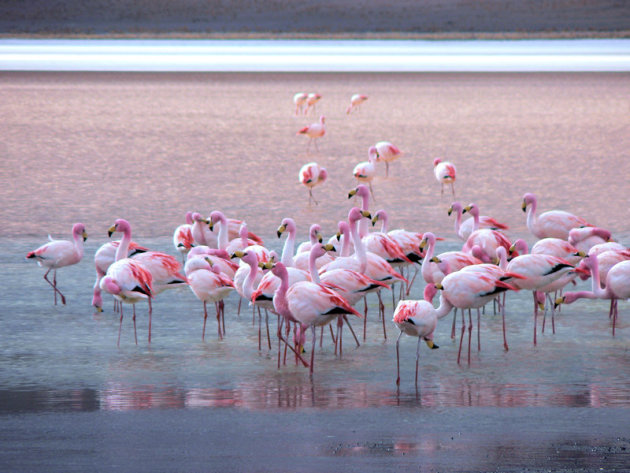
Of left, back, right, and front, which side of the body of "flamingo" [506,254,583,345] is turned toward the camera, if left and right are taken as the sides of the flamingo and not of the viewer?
left

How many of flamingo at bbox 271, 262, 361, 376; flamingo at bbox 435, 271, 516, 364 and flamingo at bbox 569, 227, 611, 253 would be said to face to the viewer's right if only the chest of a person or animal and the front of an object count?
0

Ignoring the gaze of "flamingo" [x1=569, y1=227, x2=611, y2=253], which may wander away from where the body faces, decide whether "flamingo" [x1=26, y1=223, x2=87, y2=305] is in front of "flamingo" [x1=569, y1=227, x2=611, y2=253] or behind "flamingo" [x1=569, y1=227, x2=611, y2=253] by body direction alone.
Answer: in front

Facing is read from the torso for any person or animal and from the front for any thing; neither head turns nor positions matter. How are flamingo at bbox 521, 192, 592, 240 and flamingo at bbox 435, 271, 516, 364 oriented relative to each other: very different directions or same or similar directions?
same or similar directions

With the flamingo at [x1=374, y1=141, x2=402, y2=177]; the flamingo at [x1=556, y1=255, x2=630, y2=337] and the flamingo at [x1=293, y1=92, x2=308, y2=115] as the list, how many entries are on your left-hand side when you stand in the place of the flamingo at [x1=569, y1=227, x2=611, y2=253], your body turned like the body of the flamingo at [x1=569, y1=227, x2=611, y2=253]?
1

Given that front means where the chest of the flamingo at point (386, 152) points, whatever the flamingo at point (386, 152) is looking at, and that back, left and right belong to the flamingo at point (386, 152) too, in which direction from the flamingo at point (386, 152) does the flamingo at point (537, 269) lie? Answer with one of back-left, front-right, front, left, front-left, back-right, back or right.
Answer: left

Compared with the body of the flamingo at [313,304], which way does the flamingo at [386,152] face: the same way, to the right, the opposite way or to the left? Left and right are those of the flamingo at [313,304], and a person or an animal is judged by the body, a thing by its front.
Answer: the same way

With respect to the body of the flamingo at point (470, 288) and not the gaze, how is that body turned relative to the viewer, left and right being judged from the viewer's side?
facing to the left of the viewer

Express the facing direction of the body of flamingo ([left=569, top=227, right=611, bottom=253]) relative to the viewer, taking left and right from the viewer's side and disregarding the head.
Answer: facing to the left of the viewer

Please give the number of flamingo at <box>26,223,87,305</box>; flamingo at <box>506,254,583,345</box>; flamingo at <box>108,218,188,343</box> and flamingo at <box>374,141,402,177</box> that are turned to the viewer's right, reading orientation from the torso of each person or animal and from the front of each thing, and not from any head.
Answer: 1

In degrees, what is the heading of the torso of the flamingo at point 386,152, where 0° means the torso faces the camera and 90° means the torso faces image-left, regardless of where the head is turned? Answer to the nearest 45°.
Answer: approximately 90°

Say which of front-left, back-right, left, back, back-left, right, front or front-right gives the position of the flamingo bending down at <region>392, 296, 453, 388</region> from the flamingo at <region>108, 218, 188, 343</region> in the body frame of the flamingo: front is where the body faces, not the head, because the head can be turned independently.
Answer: back-left

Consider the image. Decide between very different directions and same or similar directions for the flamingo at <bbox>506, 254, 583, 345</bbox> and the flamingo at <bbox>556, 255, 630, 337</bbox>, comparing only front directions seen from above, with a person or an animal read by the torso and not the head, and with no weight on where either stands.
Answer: same or similar directions

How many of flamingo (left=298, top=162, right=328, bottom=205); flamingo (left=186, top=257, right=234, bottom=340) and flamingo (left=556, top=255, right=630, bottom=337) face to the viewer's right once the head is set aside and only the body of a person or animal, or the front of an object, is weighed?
0

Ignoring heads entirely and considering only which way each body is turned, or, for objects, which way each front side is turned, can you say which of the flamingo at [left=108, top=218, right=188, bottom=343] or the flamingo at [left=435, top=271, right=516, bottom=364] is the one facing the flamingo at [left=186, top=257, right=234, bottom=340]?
the flamingo at [left=435, top=271, right=516, bottom=364]
